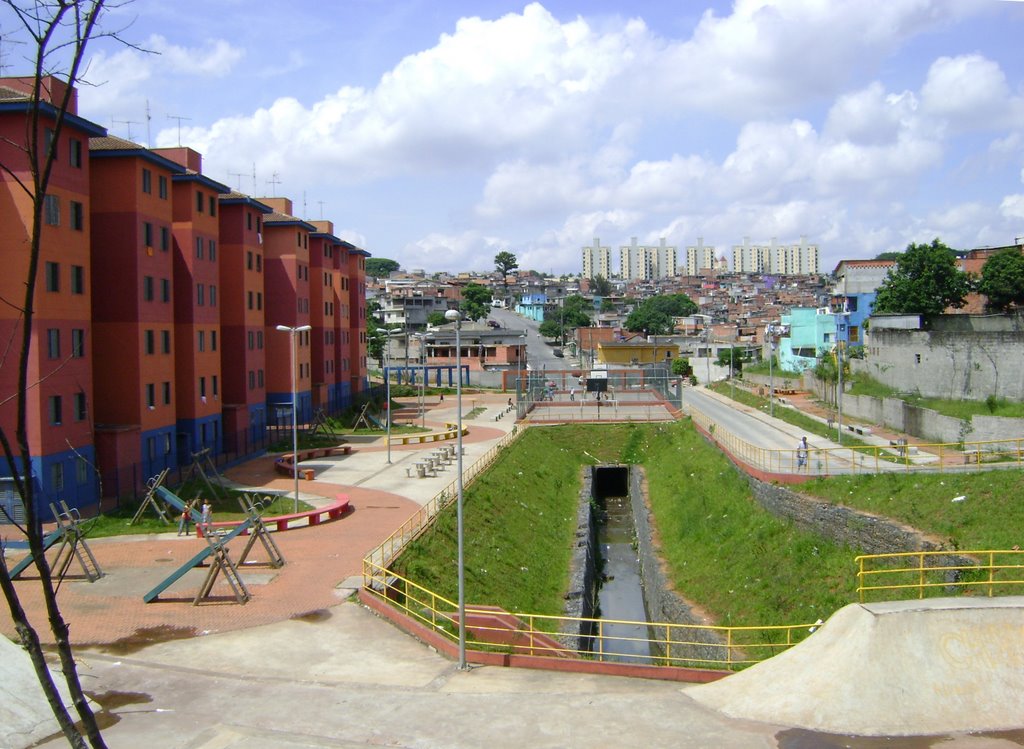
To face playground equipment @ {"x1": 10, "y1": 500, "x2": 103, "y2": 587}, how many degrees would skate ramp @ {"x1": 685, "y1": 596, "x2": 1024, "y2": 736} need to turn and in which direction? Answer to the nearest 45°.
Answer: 0° — it already faces it

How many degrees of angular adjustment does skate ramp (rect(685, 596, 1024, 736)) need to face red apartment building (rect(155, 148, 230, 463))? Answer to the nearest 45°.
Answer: approximately 45° to its right

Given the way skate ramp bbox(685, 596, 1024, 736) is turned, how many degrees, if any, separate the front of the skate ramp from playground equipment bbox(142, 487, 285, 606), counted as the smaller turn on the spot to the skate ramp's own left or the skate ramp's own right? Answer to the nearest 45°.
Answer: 0° — it already faces it

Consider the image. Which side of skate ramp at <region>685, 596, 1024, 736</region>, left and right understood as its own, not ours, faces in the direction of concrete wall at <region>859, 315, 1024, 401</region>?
right

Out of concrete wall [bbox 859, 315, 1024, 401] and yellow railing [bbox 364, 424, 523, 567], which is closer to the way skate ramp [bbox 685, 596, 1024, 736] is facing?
the yellow railing

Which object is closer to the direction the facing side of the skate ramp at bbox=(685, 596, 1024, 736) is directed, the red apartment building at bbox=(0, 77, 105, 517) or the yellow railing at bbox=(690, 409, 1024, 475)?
the red apartment building

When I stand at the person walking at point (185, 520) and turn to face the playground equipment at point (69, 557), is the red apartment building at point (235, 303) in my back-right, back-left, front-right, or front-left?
back-right

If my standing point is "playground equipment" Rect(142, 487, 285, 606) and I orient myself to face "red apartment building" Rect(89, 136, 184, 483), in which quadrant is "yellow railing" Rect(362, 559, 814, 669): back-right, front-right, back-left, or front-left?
back-right

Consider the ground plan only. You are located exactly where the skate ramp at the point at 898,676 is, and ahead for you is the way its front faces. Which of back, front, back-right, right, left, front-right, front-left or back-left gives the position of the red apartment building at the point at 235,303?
front-right

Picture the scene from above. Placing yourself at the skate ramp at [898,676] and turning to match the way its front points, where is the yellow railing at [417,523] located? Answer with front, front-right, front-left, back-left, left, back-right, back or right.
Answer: front-right
